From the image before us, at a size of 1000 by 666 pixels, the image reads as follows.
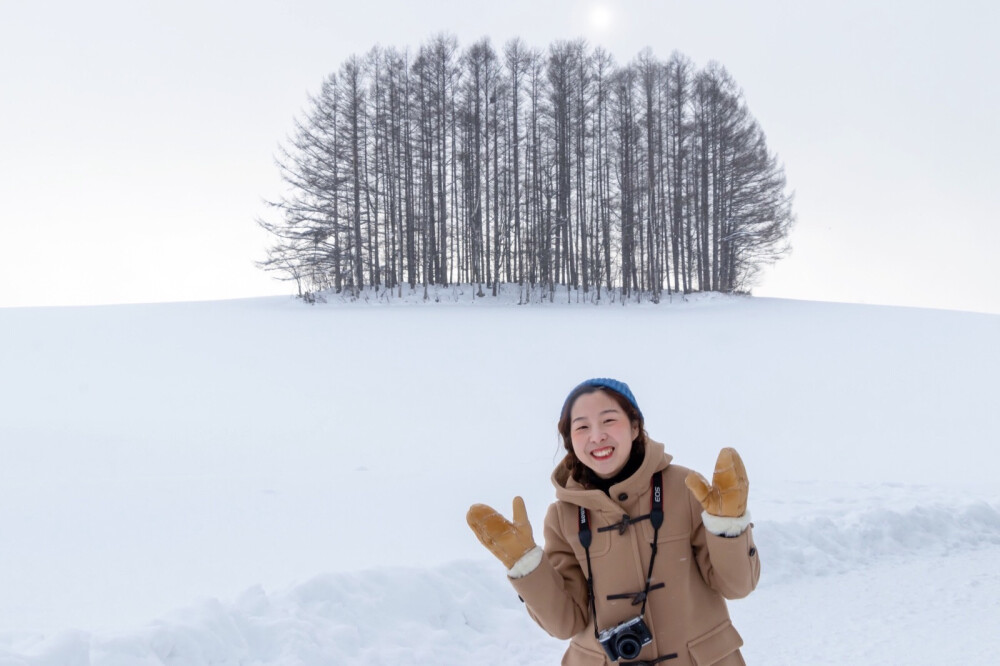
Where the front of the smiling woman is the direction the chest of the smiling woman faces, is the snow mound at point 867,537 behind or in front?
behind

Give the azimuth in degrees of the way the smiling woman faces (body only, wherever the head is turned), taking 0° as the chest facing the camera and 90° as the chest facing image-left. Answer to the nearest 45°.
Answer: approximately 0°
